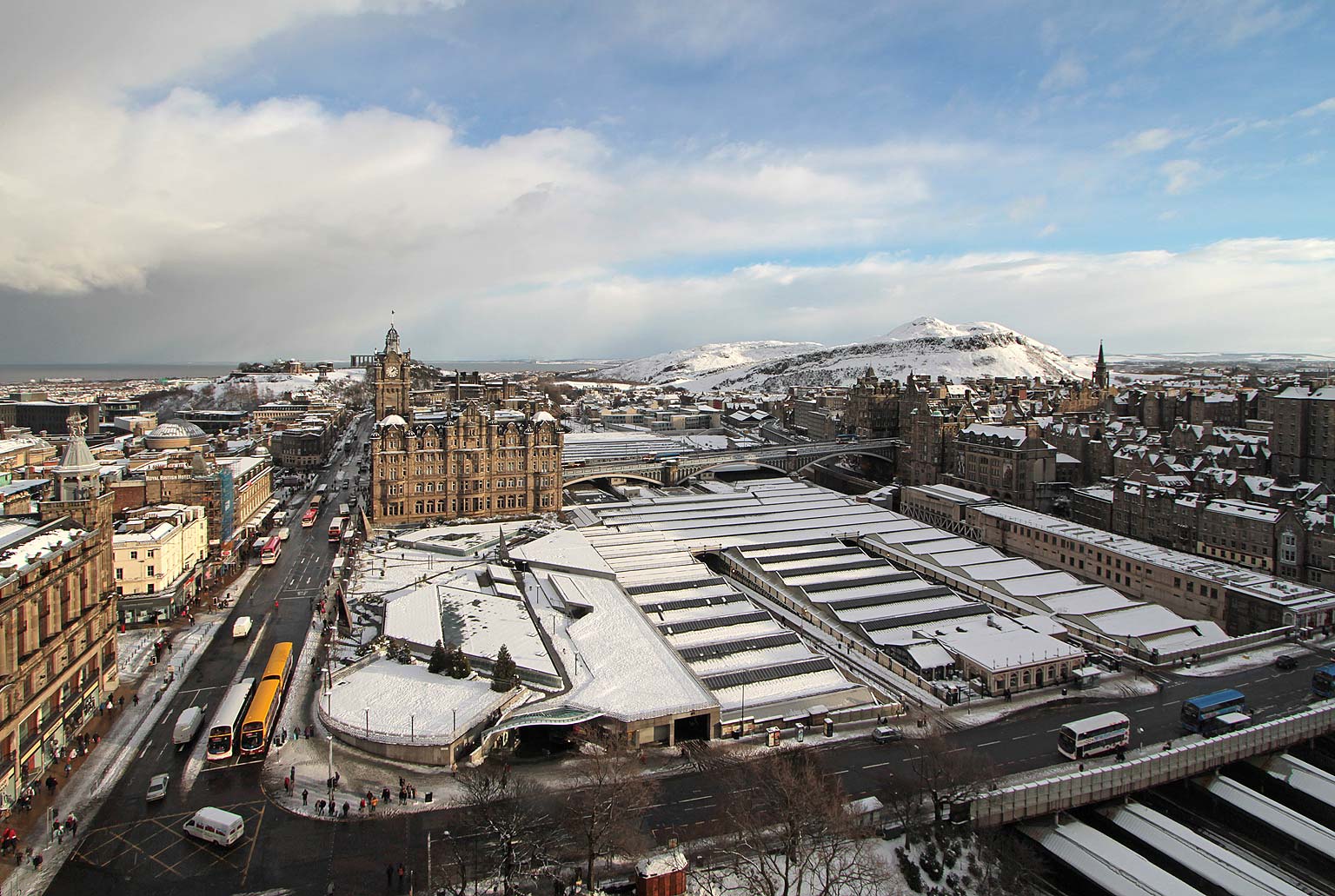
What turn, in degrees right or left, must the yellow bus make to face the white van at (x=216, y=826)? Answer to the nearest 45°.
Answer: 0° — it already faces it

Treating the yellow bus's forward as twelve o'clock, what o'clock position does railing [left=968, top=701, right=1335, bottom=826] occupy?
The railing is roughly at 10 o'clock from the yellow bus.

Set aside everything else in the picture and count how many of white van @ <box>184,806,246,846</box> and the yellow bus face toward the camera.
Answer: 1

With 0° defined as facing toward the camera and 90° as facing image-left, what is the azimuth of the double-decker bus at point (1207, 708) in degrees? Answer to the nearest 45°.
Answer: approximately 45°

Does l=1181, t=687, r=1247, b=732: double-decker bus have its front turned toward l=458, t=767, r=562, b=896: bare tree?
yes

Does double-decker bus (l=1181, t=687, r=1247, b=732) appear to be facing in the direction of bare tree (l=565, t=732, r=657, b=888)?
yes
